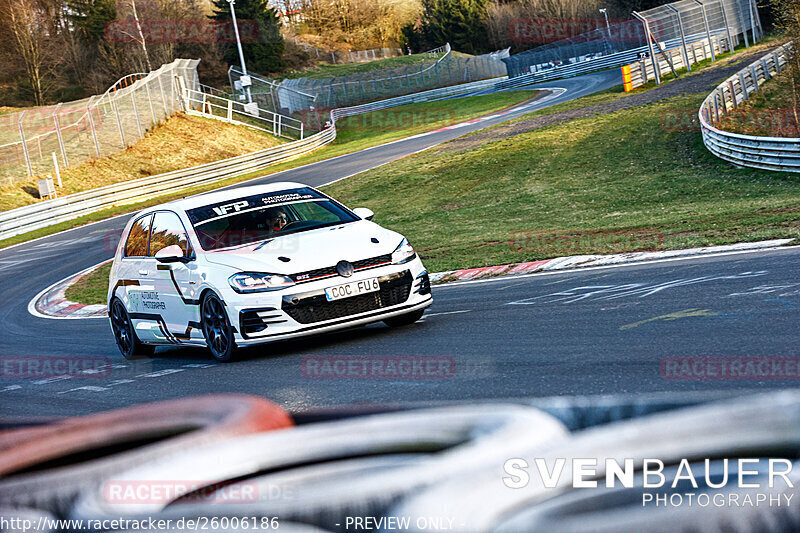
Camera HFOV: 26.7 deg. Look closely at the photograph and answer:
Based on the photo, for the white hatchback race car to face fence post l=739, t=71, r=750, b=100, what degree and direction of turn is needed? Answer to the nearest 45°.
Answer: approximately 90° to its left

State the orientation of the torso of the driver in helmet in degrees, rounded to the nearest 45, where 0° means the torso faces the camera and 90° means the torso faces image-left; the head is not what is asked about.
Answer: approximately 315°

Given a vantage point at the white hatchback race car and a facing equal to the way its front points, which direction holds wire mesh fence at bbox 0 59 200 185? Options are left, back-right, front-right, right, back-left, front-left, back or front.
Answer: back-left

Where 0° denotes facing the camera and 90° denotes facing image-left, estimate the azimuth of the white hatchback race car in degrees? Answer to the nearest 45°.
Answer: approximately 315°

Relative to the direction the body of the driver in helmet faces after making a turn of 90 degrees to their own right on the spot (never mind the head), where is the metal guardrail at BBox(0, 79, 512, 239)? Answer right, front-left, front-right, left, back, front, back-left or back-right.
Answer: back-right
